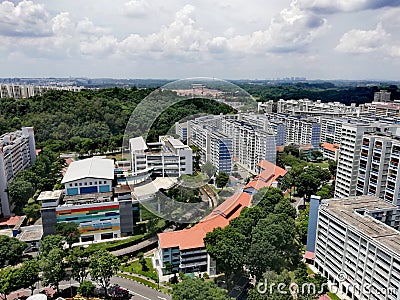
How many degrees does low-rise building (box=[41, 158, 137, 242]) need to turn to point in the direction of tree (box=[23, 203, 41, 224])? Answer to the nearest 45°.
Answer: approximately 135° to its right

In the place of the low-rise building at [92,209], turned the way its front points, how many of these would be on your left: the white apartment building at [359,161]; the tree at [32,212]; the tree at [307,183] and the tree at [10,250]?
2

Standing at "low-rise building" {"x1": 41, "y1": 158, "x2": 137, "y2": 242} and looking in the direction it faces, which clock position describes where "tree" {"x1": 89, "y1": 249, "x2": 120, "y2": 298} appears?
The tree is roughly at 12 o'clock from the low-rise building.

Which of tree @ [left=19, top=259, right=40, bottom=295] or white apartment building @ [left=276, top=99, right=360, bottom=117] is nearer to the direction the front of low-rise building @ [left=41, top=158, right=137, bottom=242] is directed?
the tree

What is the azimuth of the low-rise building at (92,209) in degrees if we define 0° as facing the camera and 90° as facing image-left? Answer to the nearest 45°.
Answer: approximately 0°

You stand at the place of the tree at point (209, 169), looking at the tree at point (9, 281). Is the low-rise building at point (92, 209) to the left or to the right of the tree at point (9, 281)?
right

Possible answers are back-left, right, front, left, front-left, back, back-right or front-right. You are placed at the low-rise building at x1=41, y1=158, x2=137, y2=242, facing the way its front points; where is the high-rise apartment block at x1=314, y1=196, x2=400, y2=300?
front-left

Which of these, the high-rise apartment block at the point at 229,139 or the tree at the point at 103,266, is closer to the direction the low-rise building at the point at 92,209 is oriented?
the tree

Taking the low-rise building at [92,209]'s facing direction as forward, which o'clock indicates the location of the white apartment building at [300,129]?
The white apartment building is roughly at 8 o'clock from the low-rise building.

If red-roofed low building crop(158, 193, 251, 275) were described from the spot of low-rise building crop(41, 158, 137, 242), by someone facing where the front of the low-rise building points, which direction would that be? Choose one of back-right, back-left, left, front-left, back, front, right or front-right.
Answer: front-left

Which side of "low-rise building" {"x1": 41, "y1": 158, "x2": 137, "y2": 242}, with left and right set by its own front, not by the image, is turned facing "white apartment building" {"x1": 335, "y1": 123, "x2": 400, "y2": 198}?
left
